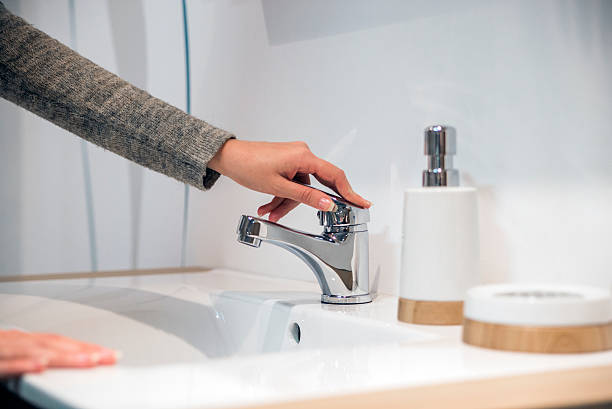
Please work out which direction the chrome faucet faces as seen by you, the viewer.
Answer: facing to the left of the viewer
